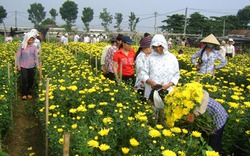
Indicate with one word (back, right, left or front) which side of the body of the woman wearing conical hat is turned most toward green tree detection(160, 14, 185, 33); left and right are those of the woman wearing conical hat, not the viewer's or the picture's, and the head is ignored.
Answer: back

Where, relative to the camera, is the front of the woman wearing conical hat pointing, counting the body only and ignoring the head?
toward the camera

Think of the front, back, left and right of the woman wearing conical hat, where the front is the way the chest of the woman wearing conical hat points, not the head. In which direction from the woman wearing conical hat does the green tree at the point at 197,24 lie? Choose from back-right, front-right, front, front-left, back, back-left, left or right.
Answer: back
